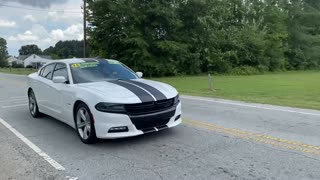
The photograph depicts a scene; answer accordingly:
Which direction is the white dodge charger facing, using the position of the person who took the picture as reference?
facing the viewer and to the right of the viewer
